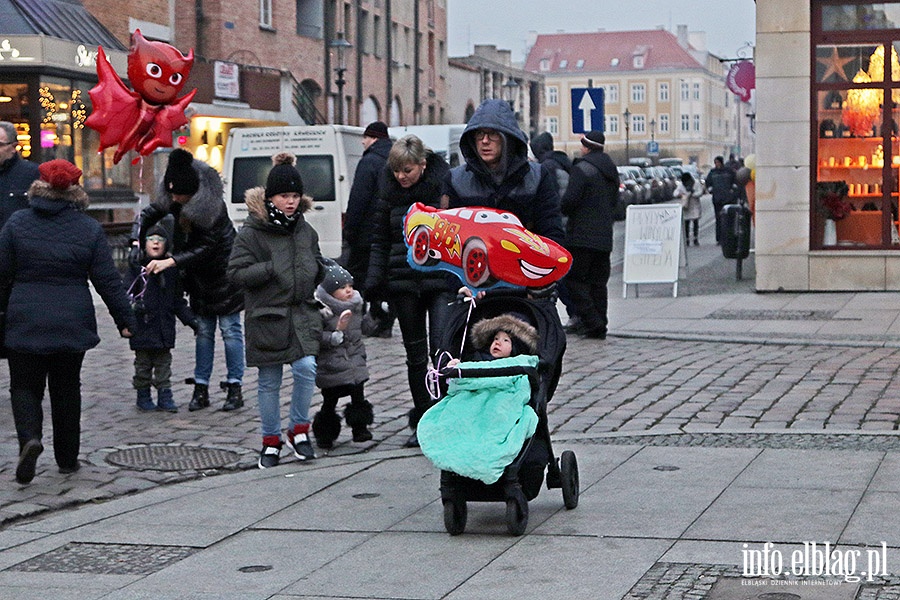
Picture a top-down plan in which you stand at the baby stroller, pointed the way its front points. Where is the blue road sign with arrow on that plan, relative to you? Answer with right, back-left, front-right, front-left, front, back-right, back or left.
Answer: back-right

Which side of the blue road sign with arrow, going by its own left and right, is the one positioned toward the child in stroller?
front

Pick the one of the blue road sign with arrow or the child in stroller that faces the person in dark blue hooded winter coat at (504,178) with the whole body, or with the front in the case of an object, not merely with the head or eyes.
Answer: the blue road sign with arrow

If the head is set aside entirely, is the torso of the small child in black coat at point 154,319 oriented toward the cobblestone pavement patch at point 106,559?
yes

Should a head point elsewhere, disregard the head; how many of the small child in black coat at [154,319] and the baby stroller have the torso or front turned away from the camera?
0

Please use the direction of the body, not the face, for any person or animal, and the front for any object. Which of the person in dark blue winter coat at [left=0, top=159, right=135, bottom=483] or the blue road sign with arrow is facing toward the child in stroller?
the blue road sign with arrow

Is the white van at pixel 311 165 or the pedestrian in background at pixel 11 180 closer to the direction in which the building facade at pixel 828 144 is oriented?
the pedestrian in background

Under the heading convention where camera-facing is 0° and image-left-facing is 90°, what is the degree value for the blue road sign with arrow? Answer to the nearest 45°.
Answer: approximately 0°

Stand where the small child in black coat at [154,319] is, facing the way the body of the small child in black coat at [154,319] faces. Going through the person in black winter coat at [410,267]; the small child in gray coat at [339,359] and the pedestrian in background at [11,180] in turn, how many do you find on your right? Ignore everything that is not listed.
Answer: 1

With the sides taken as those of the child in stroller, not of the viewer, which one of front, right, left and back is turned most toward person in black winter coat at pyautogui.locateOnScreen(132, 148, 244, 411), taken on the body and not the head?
right

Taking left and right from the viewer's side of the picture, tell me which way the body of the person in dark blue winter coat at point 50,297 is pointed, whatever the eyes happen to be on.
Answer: facing away from the viewer

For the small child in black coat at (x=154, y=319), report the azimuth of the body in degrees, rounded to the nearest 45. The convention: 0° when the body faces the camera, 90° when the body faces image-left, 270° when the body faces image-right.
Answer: approximately 0°
